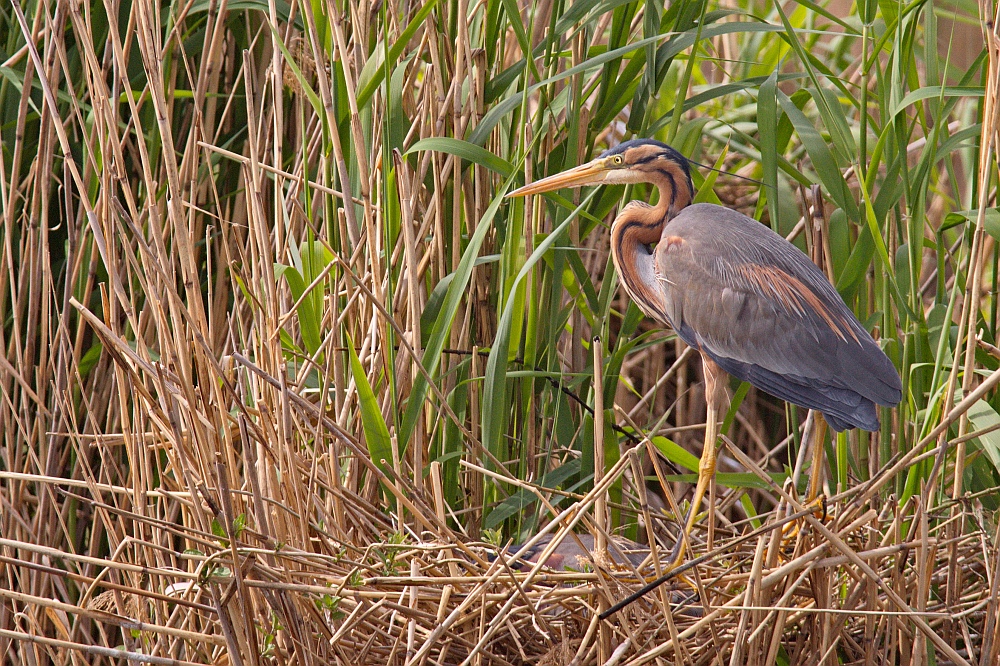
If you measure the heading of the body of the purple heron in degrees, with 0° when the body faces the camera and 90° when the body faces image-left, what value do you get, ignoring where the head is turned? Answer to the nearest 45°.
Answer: approximately 90°
